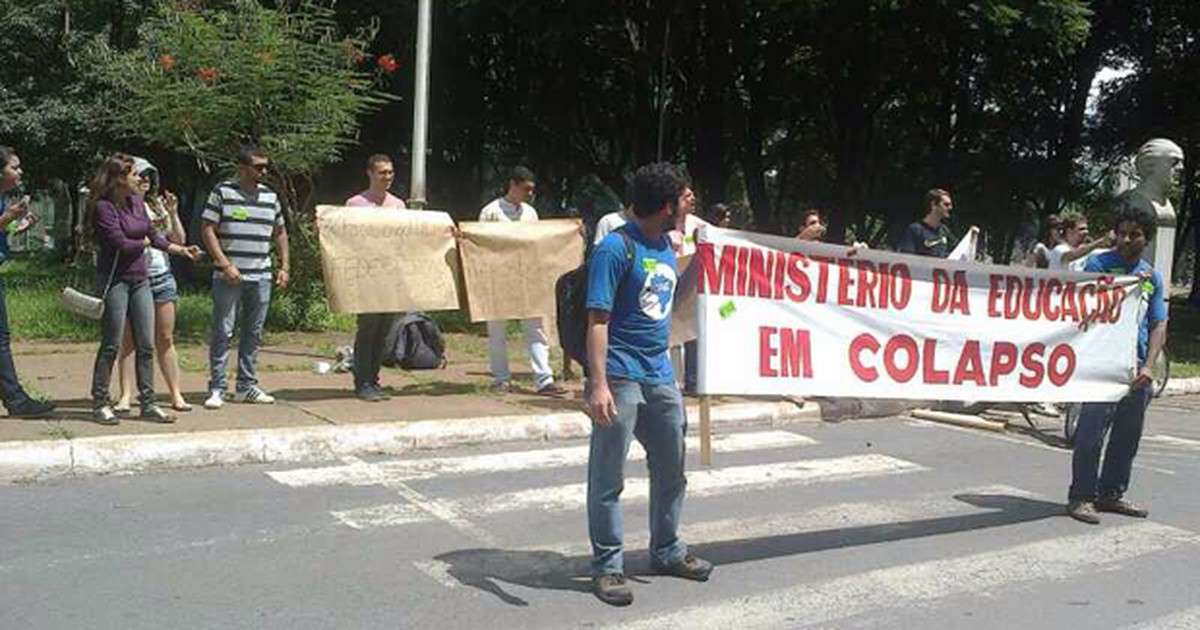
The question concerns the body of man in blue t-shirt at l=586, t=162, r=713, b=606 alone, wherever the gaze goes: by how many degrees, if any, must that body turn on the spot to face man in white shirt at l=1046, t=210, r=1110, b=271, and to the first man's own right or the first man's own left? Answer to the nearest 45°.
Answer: approximately 90° to the first man's own left

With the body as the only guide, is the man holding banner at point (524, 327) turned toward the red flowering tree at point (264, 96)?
no

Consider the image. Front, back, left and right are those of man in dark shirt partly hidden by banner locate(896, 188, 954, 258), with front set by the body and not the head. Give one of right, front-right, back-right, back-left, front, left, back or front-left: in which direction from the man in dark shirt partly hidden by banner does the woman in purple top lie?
right

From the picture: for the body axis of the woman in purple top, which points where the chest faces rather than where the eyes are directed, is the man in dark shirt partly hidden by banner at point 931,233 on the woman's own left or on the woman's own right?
on the woman's own left

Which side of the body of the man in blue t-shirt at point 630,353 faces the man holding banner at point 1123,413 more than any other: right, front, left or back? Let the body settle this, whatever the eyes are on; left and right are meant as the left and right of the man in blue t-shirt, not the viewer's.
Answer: left

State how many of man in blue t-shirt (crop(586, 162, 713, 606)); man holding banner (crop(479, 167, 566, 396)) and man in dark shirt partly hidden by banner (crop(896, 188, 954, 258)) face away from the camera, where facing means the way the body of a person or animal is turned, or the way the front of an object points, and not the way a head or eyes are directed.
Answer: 0

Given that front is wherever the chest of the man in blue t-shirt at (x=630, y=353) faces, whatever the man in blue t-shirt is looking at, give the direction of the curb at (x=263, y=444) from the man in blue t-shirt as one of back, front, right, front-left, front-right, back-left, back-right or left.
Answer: back

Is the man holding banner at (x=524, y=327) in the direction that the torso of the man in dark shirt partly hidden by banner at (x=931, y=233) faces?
no

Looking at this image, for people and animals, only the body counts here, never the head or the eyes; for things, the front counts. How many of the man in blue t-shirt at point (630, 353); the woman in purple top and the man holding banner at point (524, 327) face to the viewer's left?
0

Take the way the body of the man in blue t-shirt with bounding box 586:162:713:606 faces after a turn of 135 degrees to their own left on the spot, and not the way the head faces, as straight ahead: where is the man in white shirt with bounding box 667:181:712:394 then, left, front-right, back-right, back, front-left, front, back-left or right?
front

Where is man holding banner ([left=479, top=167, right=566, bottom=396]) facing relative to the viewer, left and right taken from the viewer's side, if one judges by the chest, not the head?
facing the viewer and to the right of the viewer

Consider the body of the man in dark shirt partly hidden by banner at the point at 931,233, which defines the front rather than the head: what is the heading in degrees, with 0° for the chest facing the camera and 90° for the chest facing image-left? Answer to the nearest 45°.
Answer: approximately 315°

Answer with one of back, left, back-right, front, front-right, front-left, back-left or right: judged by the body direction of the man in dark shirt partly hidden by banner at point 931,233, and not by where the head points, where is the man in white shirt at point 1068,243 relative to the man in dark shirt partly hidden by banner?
left

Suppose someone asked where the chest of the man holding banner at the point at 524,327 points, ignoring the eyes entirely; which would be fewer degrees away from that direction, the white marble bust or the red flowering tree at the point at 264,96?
the white marble bust

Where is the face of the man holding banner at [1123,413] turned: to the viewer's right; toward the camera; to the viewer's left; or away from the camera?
toward the camera

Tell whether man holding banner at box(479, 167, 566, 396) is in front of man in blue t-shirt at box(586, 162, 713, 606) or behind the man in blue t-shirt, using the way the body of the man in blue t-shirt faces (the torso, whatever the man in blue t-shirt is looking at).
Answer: behind

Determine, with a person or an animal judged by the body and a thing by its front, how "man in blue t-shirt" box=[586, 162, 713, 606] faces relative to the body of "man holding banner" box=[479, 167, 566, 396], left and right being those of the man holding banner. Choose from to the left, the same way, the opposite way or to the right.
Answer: the same way
